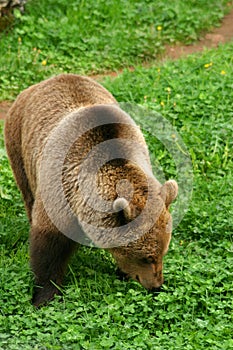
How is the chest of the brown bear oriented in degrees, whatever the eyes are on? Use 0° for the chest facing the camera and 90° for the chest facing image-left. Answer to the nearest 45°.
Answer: approximately 315°

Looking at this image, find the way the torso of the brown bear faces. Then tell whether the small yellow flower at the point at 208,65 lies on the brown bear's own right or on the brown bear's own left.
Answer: on the brown bear's own left
